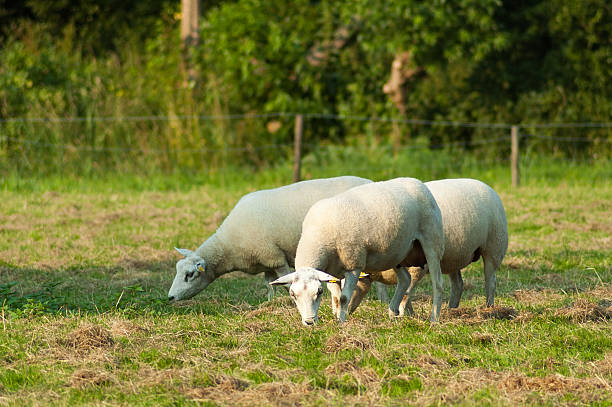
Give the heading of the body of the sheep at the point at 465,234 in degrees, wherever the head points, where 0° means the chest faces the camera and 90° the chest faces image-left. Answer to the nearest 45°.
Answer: approximately 90°

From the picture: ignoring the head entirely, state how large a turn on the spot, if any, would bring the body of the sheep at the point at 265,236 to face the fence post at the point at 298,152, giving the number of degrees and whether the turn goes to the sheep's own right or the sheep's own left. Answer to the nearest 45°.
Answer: approximately 90° to the sheep's own right

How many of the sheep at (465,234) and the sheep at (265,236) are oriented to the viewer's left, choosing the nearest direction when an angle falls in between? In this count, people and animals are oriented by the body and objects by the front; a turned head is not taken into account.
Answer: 2

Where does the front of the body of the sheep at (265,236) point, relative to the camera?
to the viewer's left

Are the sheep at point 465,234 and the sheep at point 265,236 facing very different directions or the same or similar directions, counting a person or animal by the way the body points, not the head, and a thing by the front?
same or similar directions

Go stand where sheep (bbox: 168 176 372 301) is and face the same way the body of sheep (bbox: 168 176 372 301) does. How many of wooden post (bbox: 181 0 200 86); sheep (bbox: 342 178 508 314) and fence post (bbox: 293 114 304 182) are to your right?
2

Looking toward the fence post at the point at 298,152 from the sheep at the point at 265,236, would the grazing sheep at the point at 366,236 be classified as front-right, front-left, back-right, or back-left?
back-right

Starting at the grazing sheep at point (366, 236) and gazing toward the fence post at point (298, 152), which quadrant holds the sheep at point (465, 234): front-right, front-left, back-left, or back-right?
front-right

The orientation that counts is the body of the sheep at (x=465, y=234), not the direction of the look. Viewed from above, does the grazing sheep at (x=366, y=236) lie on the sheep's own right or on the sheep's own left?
on the sheep's own left

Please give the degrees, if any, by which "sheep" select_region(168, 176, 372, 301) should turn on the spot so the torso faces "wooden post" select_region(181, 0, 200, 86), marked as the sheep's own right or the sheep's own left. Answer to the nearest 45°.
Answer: approximately 90° to the sheep's own right

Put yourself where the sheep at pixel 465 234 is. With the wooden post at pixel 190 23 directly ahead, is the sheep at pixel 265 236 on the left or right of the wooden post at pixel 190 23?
left

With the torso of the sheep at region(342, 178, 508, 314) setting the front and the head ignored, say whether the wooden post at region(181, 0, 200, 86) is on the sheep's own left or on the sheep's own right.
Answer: on the sheep's own right
